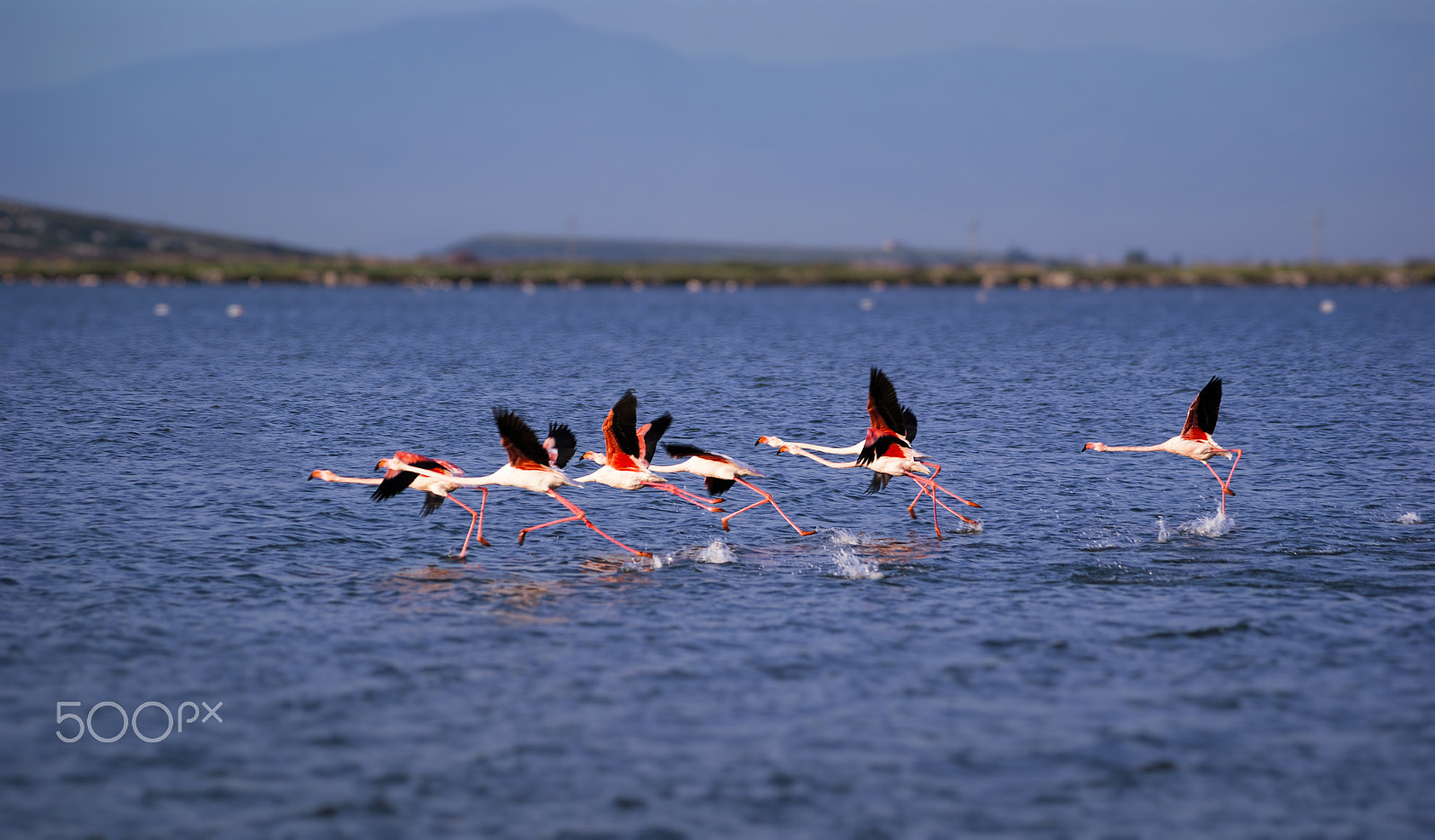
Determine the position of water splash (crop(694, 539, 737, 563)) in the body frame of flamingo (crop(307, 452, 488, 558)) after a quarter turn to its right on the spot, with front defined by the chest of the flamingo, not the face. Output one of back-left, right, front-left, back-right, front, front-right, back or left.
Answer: right

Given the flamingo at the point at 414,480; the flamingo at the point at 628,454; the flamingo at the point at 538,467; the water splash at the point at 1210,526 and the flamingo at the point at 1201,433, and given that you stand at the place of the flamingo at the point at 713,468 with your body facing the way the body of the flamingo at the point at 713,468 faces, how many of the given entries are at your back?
2

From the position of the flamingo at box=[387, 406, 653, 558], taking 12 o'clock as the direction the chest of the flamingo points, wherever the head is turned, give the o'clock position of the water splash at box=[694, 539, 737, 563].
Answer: The water splash is roughly at 6 o'clock from the flamingo.

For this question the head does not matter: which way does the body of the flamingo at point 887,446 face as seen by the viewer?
to the viewer's left

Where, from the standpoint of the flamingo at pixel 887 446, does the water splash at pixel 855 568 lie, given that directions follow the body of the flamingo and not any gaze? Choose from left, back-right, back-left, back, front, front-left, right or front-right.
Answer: left

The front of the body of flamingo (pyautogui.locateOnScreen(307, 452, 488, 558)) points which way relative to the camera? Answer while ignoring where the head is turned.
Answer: to the viewer's left

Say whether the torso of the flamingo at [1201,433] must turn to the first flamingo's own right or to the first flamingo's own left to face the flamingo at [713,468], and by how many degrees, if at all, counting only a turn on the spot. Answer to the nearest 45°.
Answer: approximately 45° to the first flamingo's own left

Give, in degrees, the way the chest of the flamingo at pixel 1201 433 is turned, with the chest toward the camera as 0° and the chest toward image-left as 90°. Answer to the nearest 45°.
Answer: approximately 90°

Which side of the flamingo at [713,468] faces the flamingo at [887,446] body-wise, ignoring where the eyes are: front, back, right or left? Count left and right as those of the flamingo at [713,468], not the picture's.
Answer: back

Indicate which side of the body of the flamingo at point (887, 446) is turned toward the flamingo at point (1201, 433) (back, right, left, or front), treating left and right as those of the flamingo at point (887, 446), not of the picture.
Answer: back

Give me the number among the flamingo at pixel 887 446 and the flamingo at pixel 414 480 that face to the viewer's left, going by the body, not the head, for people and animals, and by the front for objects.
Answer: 2

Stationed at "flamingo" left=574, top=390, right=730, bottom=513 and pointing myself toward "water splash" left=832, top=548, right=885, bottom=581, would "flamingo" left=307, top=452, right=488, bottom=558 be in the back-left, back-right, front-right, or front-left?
back-right

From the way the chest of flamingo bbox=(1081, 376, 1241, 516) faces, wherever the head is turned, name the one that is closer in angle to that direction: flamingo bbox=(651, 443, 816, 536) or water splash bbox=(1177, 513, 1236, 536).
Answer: the flamingo

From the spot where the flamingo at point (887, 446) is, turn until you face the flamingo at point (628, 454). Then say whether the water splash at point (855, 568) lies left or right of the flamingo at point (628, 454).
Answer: left

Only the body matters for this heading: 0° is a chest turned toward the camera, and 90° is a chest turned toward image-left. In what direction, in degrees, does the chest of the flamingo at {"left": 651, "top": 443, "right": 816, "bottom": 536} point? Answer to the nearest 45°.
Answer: approximately 90°

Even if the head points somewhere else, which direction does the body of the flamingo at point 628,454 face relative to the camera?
to the viewer's left

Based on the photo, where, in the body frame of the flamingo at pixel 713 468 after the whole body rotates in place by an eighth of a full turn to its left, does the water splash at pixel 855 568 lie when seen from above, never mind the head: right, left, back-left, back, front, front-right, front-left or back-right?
left
